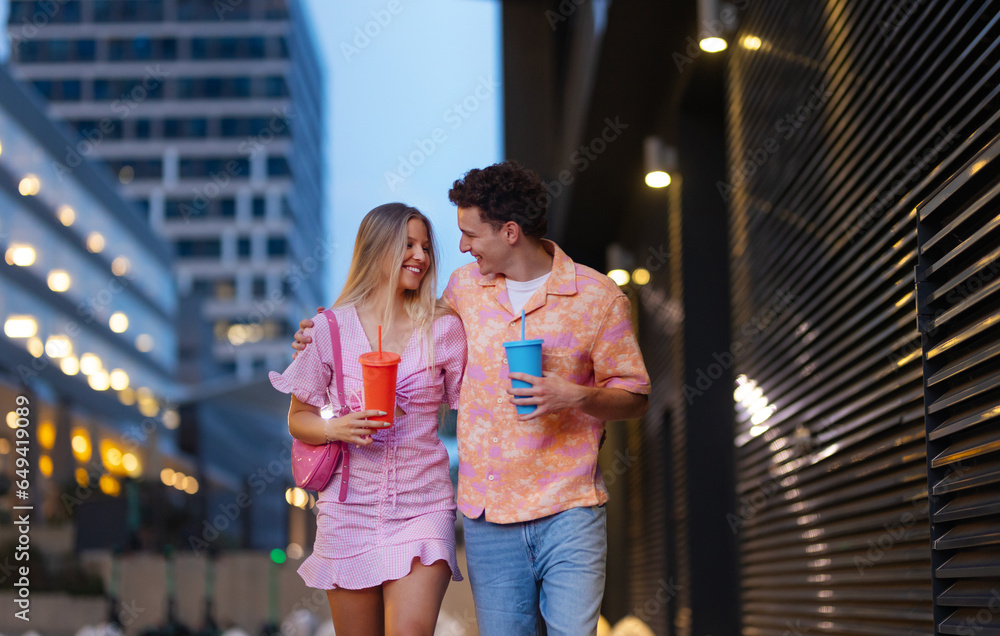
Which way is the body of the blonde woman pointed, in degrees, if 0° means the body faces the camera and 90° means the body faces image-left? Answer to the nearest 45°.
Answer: approximately 0°

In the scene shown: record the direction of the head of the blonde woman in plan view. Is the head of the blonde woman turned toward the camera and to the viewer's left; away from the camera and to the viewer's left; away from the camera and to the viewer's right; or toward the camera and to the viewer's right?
toward the camera and to the viewer's right
